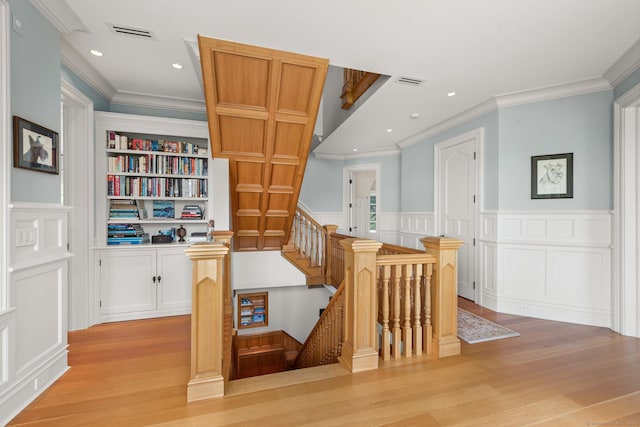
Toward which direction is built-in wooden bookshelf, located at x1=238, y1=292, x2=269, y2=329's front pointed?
toward the camera

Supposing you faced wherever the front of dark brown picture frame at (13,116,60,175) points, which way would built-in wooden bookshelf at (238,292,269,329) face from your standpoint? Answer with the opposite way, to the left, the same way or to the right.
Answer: to the right

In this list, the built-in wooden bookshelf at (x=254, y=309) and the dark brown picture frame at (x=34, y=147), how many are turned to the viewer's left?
0

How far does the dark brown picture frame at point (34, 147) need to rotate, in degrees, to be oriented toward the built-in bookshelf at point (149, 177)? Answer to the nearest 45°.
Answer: approximately 90° to its left

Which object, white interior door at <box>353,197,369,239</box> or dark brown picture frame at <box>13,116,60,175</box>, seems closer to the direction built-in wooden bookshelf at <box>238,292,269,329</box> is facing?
the dark brown picture frame

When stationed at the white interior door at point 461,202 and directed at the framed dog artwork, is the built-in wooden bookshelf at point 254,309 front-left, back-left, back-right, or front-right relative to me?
back-right

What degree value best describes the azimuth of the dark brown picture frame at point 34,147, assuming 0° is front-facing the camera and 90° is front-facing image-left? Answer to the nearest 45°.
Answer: approximately 315°

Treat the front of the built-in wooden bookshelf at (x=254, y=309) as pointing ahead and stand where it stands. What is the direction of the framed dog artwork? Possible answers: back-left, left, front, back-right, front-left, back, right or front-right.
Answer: front-left

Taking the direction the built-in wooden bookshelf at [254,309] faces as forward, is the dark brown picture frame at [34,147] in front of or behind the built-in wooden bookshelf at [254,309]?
in front
